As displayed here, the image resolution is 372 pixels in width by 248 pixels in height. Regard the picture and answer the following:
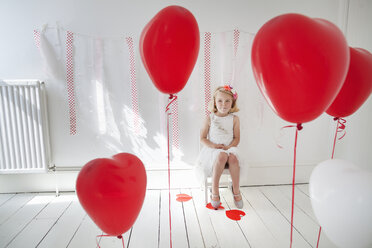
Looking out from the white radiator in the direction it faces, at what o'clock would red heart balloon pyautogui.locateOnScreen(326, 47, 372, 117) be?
The red heart balloon is roughly at 11 o'clock from the white radiator.

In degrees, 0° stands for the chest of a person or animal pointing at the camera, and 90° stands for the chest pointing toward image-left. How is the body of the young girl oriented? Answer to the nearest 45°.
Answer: approximately 0°

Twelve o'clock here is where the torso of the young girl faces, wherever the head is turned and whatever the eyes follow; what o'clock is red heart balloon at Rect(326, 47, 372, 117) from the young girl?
The red heart balloon is roughly at 11 o'clock from the young girl.

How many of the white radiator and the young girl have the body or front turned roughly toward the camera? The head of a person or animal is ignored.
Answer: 2

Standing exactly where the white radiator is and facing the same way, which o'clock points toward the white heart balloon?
The white heart balloon is roughly at 11 o'clock from the white radiator.

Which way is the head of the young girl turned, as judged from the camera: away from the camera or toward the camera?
toward the camera

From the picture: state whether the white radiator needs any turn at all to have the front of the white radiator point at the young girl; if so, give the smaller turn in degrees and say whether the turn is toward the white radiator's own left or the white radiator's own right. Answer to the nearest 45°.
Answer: approximately 45° to the white radiator's own left

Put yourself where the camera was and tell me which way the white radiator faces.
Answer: facing the viewer

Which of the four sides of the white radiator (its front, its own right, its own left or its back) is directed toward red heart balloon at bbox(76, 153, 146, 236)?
front

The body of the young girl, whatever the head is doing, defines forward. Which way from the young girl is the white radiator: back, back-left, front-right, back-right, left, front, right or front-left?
right
